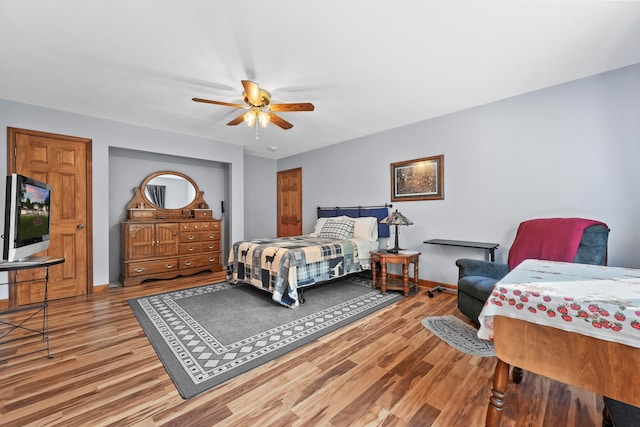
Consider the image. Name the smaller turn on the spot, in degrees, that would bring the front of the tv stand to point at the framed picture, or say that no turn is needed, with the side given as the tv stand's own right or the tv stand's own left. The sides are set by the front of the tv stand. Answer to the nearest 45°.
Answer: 0° — it already faces it

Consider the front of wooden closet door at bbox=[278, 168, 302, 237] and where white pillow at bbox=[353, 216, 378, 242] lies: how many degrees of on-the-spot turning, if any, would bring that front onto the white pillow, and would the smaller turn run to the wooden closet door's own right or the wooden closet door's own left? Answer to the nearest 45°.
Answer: approximately 90° to the wooden closet door's own left

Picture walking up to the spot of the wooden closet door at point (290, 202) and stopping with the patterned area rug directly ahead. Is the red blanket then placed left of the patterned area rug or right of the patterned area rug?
left

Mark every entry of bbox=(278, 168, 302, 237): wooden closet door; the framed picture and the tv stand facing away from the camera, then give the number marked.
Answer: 0

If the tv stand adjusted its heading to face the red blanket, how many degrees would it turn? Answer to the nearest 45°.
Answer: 0° — it already faces it

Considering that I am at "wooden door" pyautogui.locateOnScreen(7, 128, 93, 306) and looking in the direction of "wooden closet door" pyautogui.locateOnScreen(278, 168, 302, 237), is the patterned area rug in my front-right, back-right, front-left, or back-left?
front-right

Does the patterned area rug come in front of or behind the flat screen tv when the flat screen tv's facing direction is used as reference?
in front

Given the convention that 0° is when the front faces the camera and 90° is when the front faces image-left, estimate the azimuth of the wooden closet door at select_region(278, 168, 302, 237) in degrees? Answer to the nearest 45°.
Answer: approximately 45°

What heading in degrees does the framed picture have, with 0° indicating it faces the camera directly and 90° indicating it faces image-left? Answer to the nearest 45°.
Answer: approximately 45°

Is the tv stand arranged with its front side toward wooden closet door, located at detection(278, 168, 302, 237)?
no

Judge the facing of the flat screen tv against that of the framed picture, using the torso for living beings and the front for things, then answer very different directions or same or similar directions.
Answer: very different directions

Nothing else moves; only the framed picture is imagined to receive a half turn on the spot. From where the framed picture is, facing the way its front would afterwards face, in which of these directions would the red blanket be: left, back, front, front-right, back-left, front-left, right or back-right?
right

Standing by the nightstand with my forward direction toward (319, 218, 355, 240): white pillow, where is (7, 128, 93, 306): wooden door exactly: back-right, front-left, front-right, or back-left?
front-left

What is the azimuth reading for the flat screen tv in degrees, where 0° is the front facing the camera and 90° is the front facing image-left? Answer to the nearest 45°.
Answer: approximately 315°

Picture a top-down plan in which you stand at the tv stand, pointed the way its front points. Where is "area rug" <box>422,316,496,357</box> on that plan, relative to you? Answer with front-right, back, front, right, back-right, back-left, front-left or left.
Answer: front

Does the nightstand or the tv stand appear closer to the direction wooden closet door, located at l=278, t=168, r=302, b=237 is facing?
the tv stand

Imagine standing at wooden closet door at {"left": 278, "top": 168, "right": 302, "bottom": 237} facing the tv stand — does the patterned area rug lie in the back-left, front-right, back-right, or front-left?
front-left

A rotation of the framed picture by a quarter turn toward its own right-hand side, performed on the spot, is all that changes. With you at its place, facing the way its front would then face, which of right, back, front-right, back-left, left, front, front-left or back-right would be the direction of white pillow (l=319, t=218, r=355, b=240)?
front-left

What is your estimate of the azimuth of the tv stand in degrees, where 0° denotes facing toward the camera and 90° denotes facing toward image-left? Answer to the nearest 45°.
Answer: approximately 315°
